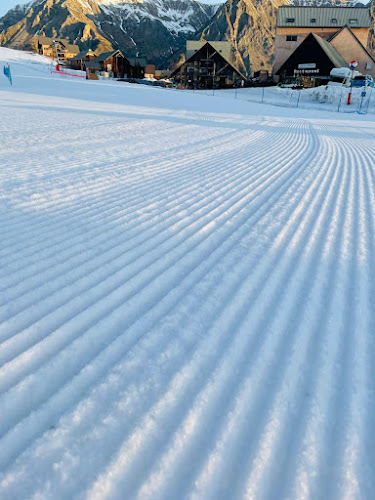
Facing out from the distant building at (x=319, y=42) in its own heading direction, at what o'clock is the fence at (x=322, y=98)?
The fence is roughly at 12 o'clock from the distant building.

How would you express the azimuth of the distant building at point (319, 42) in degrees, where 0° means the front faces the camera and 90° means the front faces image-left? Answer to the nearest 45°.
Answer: approximately 0°

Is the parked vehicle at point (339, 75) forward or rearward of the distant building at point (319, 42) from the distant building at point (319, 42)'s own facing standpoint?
forward

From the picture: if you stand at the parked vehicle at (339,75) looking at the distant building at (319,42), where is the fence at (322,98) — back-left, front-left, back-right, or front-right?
back-left
